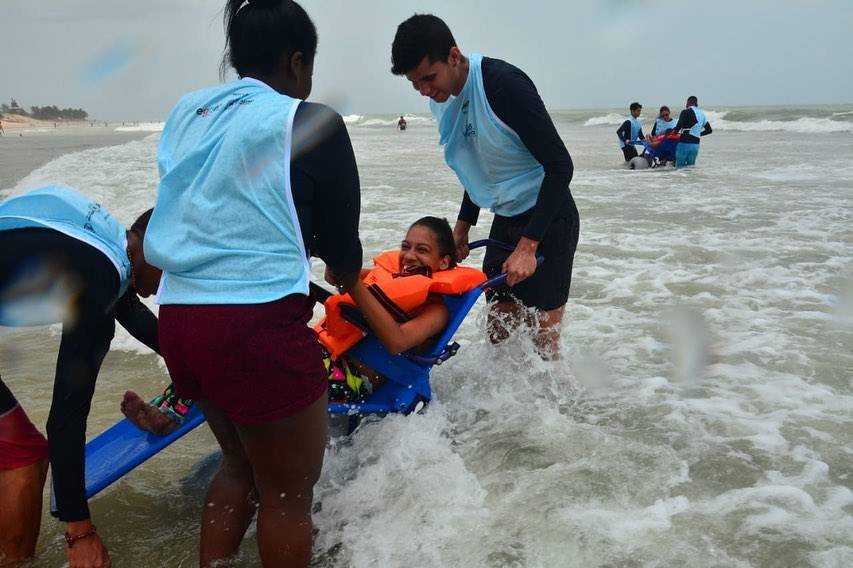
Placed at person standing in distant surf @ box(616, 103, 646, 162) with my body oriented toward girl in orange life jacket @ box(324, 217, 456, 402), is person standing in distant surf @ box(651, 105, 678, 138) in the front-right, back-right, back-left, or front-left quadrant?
back-left

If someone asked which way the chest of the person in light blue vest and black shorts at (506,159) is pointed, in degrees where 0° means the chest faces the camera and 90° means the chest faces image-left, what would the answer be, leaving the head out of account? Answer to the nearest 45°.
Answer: approximately 45°

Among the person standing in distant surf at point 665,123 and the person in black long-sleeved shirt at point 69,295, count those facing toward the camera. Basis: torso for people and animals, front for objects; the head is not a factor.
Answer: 1

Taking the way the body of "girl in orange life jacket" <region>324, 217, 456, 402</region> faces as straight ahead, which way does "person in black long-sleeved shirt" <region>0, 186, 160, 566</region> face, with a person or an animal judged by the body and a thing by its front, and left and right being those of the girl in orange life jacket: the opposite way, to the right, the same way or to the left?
the opposite way

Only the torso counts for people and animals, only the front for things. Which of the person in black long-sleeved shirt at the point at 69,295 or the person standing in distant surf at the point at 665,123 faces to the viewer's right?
the person in black long-sleeved shirt

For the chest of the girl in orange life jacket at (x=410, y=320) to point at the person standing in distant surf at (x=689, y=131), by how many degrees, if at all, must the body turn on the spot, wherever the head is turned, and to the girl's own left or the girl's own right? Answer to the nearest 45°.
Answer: approximately 180°

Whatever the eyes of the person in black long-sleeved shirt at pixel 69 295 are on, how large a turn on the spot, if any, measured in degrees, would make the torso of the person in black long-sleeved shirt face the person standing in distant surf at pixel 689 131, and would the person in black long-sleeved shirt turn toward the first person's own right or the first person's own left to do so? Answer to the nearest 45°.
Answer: approximately 45° to the first person's own left

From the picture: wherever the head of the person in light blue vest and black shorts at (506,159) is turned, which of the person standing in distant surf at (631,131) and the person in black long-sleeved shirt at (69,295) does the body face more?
the person in black long-sleeved shirt

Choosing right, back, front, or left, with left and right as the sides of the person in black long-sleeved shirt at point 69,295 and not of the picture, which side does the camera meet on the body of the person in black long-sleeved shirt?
right

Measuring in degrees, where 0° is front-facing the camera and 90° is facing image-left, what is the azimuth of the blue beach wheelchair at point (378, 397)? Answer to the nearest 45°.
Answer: approximately 45°

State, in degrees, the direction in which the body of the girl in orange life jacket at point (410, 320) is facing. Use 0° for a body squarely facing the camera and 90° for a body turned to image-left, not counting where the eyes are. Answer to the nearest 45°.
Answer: approximately 45°
